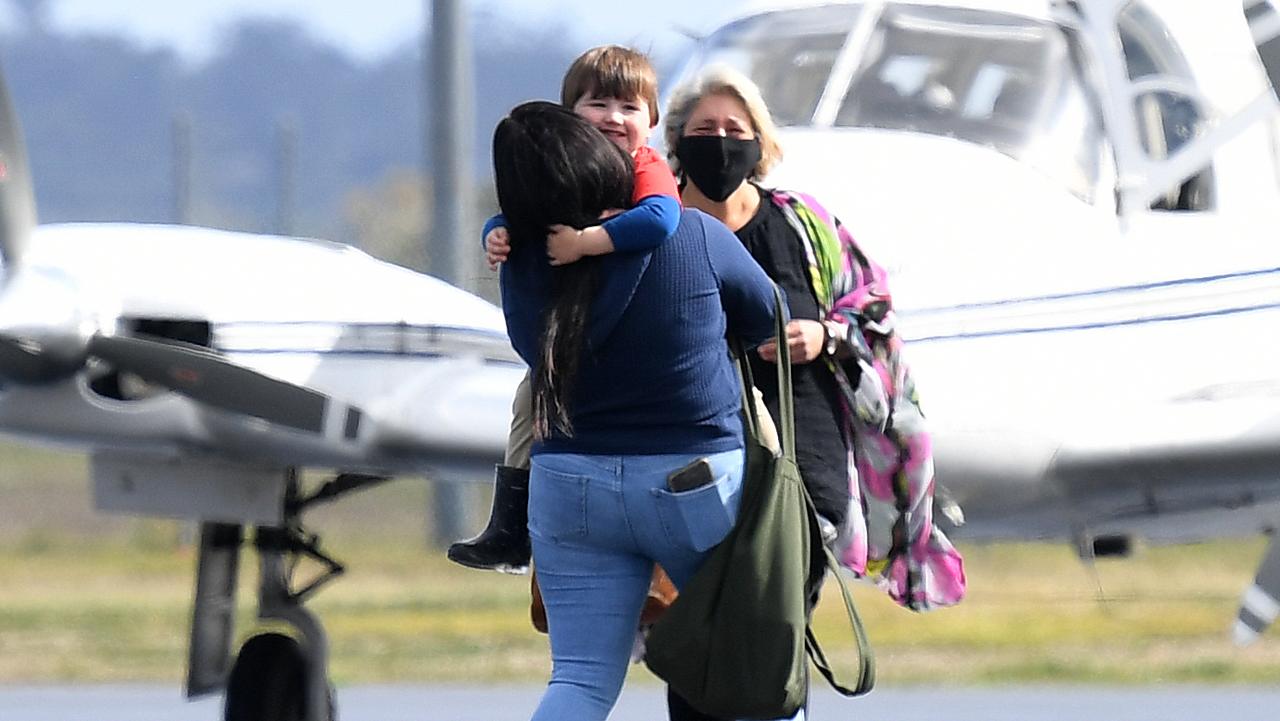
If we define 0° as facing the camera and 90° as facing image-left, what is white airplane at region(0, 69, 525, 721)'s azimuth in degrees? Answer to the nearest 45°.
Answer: approximately 45°

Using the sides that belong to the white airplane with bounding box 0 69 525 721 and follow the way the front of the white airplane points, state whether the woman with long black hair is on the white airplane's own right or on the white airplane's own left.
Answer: on the white airplane's own left

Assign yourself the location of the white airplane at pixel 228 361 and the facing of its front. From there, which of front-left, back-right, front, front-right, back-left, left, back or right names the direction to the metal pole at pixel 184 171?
back-right

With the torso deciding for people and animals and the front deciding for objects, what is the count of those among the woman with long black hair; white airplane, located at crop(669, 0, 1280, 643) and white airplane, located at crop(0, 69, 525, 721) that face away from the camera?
1

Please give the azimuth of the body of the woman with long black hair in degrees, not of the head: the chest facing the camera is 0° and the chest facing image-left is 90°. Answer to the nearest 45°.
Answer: approximately 180°

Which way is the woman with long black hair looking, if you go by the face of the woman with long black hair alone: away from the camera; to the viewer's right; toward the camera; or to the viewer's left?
away from the camera

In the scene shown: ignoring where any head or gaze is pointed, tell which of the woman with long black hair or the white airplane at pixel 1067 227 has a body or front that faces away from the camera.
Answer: the woman with long black hair

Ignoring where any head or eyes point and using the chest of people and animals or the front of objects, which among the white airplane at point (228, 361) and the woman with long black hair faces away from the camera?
the woman with long black hair

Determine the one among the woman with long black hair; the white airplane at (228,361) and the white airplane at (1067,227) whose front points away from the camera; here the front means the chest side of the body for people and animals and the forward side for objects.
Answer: the woman with long black hair

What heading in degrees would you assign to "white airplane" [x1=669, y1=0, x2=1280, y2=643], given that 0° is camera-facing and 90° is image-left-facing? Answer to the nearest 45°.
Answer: approximately 45°
